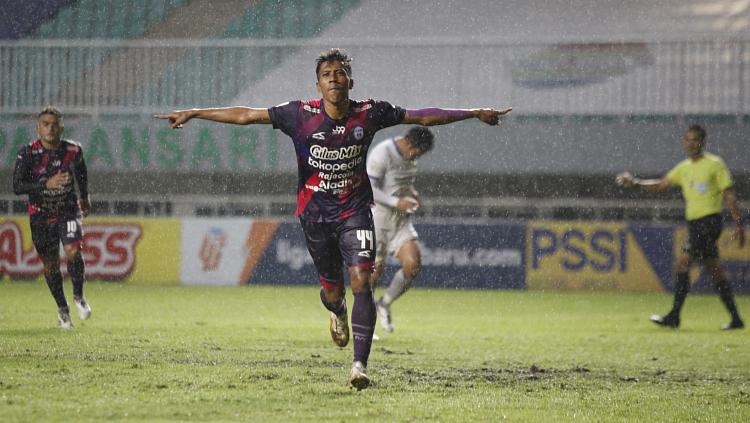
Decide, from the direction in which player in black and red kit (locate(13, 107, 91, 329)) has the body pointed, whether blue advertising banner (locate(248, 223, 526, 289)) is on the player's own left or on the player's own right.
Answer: on the player's own left

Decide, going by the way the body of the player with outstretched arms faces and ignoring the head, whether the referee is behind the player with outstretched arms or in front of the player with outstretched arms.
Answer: behind

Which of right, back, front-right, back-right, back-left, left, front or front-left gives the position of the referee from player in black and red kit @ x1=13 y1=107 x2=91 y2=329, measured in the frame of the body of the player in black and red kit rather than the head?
left

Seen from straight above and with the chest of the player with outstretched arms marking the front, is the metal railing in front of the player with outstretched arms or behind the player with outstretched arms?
behind

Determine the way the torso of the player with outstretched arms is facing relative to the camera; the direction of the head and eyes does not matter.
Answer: toward the camera

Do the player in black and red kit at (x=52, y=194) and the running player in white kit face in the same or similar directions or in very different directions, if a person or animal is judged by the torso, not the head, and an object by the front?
same or similar directions

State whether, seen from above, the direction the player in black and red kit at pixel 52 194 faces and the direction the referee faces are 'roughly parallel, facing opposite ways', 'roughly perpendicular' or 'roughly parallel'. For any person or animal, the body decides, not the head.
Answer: roughly perpendicular

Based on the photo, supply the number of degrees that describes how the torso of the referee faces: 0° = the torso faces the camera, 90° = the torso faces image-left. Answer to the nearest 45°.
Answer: approximately 45°

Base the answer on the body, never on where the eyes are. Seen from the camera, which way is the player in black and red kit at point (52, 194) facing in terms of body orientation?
toward the camera

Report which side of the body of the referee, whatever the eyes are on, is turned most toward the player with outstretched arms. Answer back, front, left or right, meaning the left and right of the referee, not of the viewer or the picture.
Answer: front

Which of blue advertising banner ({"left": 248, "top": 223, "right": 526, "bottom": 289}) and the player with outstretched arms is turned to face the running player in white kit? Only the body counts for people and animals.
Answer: the blue advertising banner

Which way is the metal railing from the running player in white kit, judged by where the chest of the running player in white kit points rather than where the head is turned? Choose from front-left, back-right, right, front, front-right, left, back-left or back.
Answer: back-left

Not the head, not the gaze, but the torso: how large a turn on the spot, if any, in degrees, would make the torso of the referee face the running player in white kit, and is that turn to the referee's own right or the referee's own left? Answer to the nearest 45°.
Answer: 0° — they already face them
